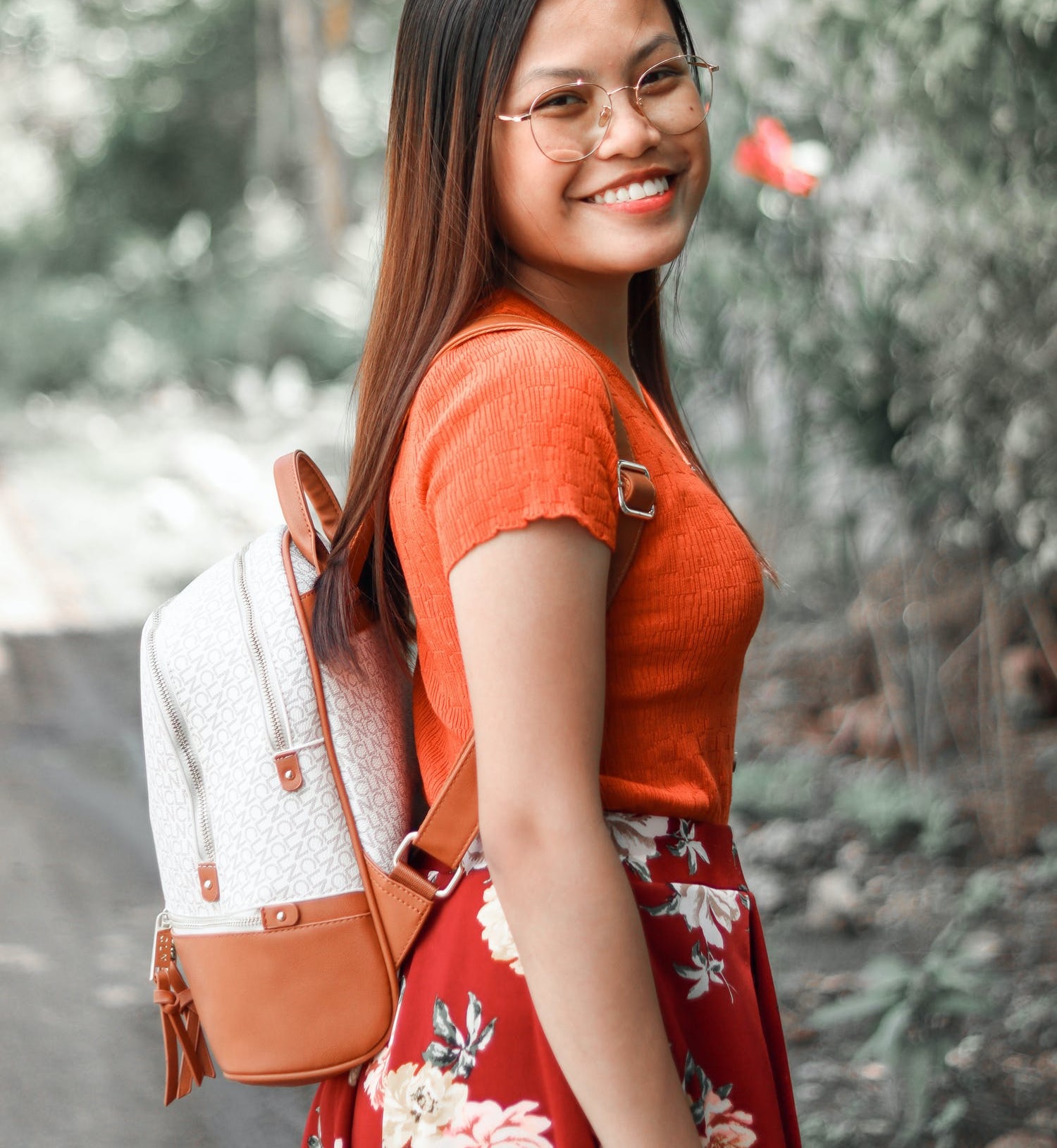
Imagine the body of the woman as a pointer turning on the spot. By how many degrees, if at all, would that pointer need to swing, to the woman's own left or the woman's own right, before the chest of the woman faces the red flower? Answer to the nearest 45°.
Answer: approximately 90° to the woman's own left

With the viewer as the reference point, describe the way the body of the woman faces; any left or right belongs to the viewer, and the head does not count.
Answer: facing to the right of the viewer
